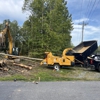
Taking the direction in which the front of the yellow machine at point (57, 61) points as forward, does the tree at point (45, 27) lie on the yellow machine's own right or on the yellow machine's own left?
on the yellow machine's own left

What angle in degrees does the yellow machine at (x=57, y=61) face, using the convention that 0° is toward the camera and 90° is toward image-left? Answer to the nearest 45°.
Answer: approximately 270°
